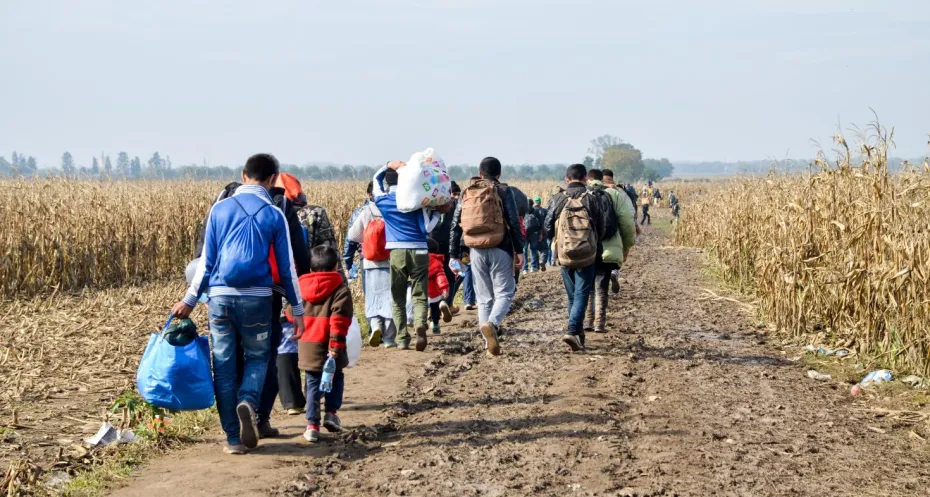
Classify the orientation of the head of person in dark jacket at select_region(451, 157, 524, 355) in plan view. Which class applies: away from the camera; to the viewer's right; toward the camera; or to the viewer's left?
away from the camera

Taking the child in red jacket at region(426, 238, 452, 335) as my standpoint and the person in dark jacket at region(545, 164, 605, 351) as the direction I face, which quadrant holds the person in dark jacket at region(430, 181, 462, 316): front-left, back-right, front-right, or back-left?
back-left

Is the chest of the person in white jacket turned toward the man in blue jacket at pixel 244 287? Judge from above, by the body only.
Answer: no

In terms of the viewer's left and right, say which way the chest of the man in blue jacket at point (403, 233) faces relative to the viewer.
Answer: facing away from the viewer

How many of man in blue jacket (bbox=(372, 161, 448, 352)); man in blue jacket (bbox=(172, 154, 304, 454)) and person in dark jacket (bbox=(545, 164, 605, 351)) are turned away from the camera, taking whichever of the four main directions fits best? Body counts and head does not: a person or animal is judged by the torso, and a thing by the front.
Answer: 3

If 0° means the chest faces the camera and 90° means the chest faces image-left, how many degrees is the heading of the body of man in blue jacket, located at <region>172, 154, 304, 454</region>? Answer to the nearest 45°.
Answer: approximately 180°

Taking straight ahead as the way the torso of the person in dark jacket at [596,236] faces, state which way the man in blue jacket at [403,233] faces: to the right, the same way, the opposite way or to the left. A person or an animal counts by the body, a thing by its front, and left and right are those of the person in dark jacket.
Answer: the same way

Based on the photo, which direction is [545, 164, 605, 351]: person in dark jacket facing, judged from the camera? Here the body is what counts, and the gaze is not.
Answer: away from the camera

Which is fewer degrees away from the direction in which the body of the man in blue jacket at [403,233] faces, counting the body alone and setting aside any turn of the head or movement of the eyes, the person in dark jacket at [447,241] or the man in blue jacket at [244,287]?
the person in dark jacket

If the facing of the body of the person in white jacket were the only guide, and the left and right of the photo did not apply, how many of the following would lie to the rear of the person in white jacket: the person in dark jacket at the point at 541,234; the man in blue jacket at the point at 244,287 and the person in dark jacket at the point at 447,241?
1

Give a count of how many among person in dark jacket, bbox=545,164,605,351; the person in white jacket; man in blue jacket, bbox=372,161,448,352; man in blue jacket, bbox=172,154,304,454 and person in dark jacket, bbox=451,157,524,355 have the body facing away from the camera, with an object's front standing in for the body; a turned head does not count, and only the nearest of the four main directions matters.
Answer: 5

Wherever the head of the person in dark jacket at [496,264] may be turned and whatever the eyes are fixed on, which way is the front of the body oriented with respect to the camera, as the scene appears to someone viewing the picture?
away from the camera

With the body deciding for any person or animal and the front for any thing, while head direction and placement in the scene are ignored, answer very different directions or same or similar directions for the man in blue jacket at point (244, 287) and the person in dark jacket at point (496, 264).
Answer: same or similar directions

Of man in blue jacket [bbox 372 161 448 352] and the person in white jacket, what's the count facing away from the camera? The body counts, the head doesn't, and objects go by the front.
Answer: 2

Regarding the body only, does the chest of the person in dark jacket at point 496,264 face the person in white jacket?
no

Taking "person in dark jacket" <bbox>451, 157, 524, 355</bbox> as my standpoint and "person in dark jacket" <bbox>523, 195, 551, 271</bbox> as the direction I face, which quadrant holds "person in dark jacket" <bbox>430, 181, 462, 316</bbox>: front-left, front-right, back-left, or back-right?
front-left

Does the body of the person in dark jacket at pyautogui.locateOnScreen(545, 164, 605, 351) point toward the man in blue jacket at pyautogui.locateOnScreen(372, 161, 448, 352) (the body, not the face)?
no

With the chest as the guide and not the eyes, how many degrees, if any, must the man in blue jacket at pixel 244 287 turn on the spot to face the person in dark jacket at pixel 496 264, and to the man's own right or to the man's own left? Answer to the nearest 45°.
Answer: approximately 45° to the man's own right

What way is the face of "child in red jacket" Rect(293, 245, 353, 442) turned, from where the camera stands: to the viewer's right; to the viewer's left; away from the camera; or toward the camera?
away from the camera

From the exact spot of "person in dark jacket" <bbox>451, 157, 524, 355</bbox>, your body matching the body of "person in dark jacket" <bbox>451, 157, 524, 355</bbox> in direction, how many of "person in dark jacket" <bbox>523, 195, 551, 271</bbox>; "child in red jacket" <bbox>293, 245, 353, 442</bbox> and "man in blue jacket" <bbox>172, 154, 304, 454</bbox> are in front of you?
1

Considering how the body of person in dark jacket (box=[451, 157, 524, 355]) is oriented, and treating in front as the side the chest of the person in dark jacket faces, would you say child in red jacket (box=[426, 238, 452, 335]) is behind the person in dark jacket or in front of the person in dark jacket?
in front

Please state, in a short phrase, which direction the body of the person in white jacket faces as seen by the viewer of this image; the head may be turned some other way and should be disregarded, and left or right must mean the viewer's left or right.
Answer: facing away from the viewer
